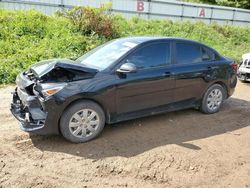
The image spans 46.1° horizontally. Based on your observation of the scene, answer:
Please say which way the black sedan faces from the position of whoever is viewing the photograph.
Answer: facing the viewer and to the left of the viewer
